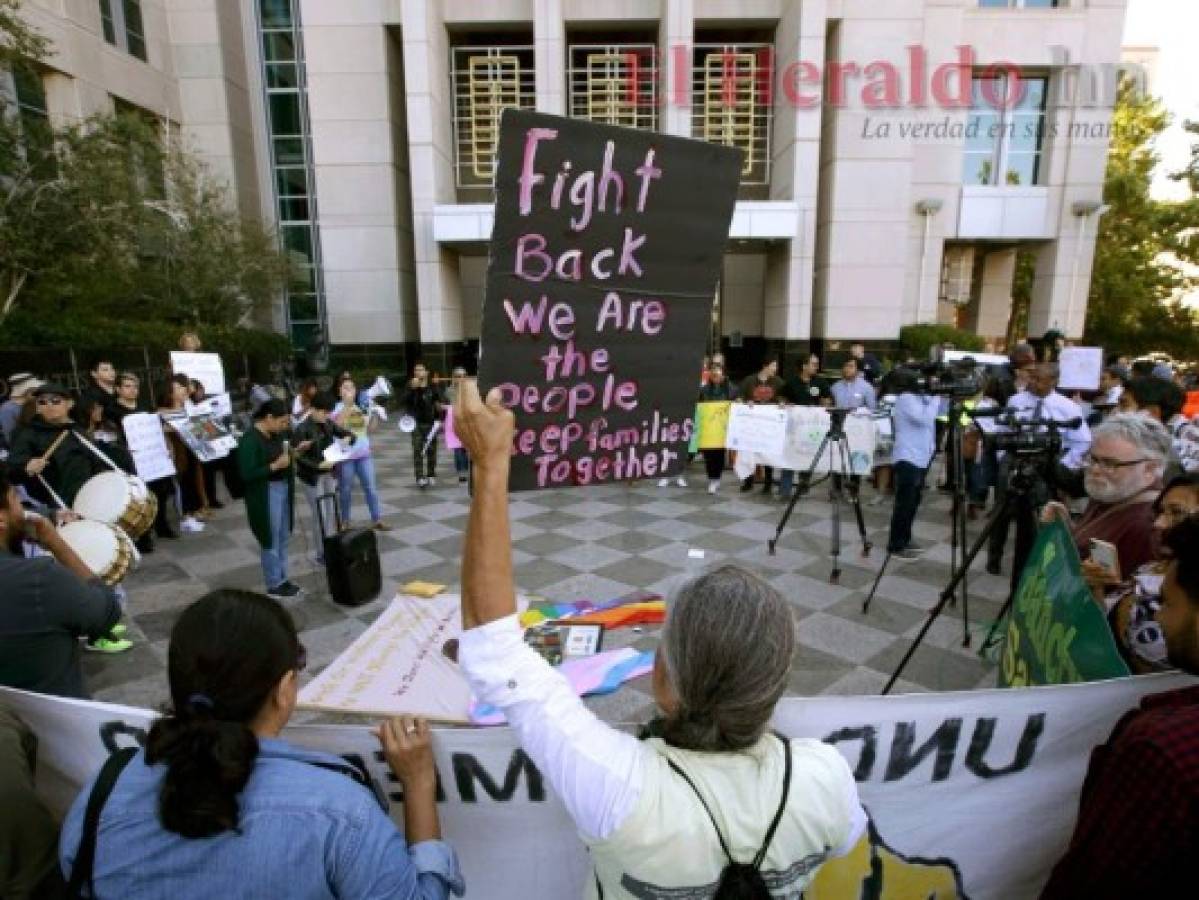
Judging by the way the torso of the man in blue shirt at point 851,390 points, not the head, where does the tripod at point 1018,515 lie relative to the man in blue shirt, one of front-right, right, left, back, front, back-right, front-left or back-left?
front-left

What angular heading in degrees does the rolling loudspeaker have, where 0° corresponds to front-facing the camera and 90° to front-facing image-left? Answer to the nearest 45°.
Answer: approximately 315°

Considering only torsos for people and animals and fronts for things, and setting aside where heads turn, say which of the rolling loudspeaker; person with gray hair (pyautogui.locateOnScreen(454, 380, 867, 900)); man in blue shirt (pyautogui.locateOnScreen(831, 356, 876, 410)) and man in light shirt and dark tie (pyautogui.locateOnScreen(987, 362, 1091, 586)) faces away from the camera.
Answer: the person with gray hair

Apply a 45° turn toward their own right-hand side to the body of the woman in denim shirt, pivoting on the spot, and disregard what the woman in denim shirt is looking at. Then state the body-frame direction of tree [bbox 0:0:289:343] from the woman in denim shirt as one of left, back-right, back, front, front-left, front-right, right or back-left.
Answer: left

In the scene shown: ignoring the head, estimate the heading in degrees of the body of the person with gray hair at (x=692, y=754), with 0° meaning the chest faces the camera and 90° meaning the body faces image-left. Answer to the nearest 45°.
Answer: approximately 180°

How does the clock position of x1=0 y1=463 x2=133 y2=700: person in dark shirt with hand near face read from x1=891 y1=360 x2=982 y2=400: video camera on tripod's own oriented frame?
The person in dark shirt with hand near face is roughly at 10 o'clock from the video camera on tripod.

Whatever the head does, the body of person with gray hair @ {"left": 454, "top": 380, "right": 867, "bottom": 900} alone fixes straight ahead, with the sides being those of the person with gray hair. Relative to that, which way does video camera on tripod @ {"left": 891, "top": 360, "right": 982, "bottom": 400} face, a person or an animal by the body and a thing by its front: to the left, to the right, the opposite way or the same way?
to the left

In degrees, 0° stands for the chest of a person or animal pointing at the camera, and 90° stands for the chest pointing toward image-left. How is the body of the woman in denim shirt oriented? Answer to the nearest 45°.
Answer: approximately 225°

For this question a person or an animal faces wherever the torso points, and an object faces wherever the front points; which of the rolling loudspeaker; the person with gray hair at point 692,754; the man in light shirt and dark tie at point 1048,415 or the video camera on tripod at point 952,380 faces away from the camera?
the person with gray hair

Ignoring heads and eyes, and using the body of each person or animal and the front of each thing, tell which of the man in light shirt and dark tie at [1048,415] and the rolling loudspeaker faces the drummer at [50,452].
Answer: the man in light shirt and dark tie

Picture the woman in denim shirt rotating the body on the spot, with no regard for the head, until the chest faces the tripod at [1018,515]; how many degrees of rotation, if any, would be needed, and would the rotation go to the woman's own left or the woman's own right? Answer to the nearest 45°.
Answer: approximately 45° to the woman's own right

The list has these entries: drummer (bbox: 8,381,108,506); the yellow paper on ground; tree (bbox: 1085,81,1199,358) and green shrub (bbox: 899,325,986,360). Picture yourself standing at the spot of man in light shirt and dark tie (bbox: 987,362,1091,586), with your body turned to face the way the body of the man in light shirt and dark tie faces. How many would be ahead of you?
2

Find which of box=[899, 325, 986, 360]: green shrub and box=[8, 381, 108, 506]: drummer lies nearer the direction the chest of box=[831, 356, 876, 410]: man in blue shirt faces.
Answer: the drummer

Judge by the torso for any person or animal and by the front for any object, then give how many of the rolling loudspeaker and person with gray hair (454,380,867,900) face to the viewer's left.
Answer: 0

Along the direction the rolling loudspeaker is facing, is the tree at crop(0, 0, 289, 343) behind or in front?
behind

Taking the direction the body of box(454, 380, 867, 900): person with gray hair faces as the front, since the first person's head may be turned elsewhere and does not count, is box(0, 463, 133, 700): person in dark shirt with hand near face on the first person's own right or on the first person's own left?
on the first person's own left
